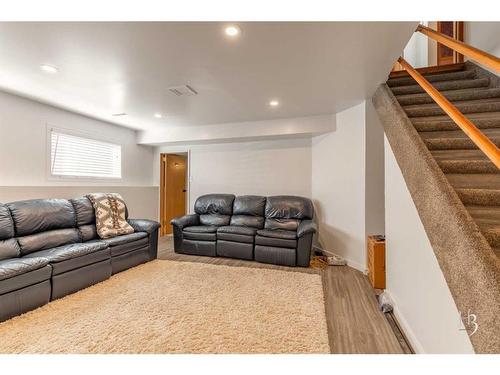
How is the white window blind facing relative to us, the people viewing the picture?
facing the viewer and to the right of the viewer

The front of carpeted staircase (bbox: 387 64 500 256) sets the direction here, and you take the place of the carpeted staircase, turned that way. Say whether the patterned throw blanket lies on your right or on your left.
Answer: on your right

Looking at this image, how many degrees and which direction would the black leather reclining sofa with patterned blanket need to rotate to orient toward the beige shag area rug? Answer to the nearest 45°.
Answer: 0° — it already faces it

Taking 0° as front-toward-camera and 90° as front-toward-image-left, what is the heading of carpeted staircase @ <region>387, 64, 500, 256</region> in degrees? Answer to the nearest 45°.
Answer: approximately 0°

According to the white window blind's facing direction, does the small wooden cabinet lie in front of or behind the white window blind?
in front

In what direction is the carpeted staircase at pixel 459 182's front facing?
toward the camera

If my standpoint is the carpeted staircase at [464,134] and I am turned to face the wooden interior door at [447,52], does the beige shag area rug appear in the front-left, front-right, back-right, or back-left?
back-left

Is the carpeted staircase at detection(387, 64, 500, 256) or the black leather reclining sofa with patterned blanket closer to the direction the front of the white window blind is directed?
the carpeted staircase

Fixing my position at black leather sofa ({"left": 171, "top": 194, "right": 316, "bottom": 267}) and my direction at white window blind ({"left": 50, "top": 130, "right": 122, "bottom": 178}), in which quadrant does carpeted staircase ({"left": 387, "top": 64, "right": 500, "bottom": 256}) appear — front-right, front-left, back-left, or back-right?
back-left

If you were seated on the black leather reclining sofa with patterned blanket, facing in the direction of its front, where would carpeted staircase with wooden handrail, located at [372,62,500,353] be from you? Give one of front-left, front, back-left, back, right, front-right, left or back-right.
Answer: front

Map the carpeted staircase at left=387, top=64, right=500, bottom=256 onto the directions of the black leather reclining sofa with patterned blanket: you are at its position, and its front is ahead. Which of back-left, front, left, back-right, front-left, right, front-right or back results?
front

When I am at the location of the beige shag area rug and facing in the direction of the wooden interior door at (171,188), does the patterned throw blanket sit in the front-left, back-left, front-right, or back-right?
front-left

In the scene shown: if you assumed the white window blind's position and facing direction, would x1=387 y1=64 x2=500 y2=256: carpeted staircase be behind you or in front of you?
in front
